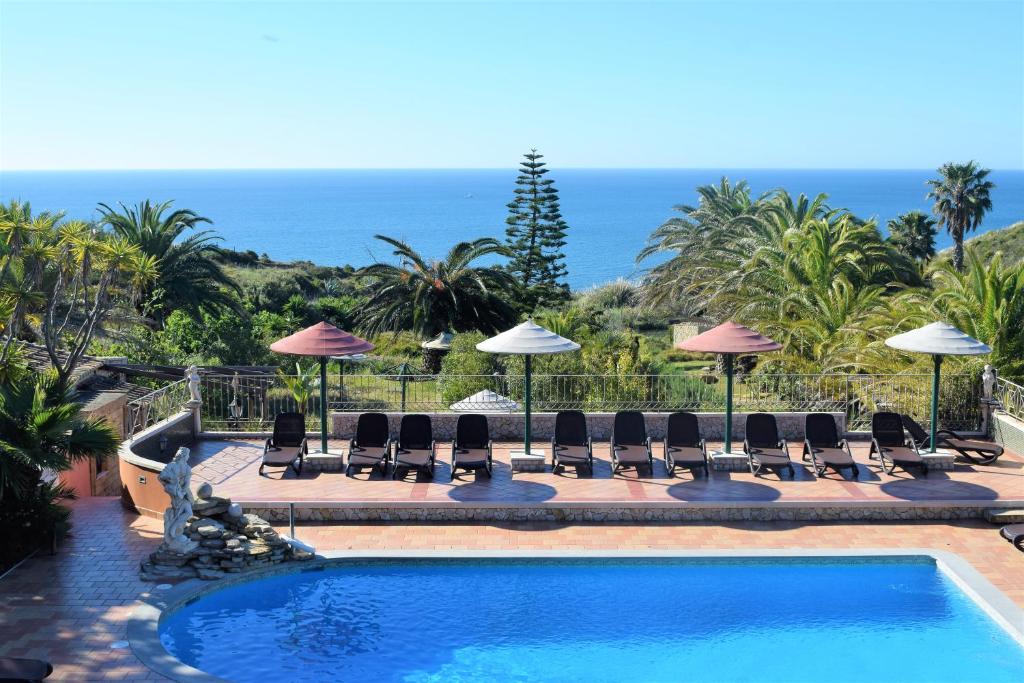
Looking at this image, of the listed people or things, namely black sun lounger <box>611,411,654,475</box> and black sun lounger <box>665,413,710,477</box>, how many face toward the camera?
2

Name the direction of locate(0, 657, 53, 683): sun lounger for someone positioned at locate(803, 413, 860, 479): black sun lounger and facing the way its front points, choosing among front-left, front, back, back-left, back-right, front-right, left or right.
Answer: right

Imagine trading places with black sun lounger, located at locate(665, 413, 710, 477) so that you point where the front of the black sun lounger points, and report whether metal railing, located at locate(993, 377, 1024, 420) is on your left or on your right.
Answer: on your left

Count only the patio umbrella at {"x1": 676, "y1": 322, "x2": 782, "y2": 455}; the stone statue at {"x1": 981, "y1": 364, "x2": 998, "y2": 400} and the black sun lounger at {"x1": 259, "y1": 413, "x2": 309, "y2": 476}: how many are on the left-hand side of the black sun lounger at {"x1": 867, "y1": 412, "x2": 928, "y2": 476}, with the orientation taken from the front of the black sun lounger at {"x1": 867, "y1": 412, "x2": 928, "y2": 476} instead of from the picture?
1

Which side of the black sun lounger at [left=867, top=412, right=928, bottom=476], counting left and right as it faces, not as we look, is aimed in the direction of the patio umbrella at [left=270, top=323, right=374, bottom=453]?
right

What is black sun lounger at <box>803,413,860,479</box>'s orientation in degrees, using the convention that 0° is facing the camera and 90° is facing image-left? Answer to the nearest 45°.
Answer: approximately 315°

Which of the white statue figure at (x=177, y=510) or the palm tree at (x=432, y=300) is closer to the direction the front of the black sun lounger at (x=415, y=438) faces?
the white statue figure

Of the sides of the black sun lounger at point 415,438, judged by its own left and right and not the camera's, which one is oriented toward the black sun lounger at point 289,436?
right

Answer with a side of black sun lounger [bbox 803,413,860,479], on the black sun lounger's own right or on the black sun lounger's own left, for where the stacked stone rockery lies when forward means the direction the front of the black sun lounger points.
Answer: on the black sun lounger's own right
